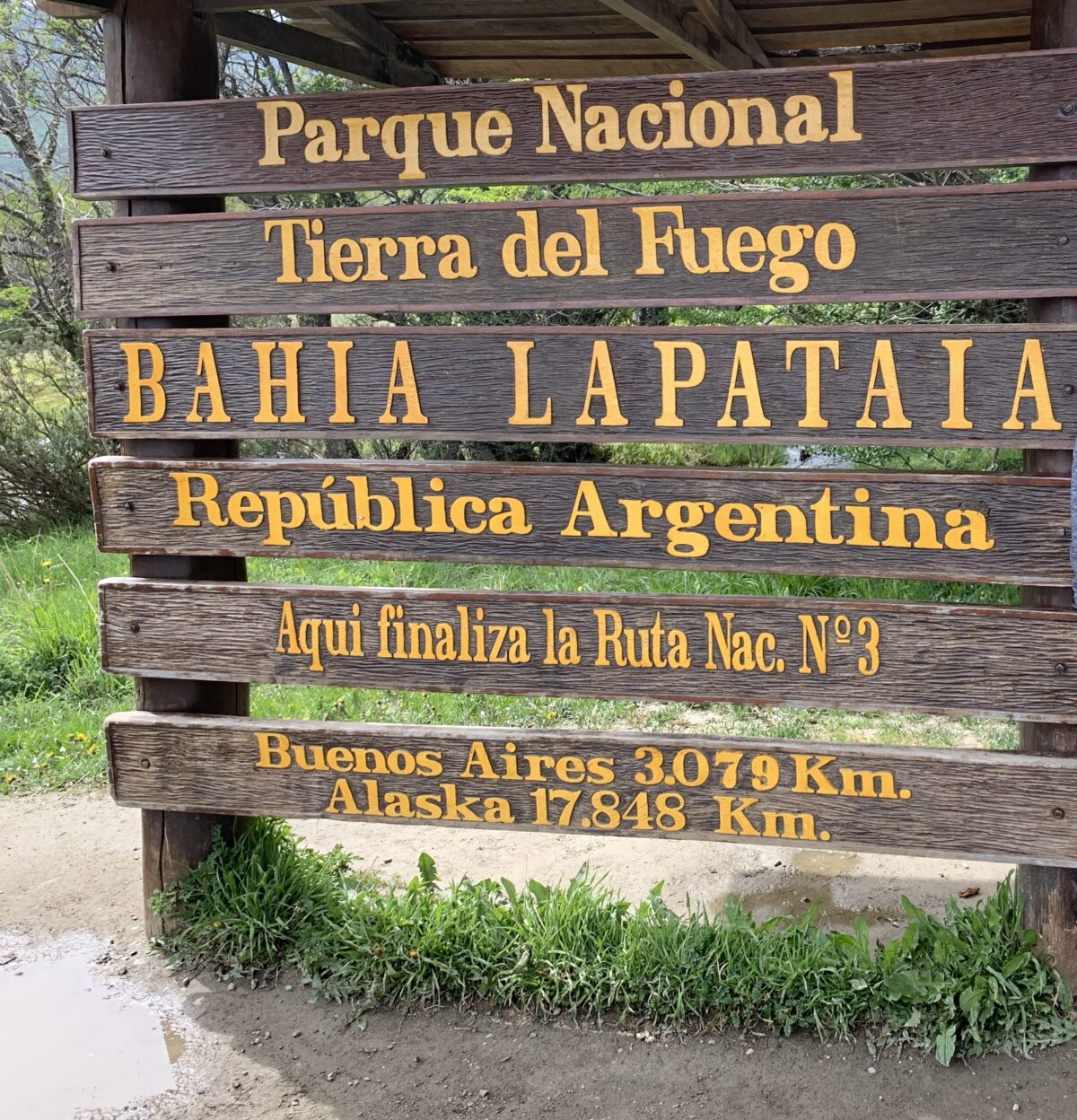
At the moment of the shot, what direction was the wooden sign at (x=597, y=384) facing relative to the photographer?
facing the viewer

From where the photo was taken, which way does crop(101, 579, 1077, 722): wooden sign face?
toward the camera

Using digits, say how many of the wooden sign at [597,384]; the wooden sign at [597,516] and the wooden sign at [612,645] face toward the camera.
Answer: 3

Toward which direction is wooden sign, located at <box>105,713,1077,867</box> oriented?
toward the camera

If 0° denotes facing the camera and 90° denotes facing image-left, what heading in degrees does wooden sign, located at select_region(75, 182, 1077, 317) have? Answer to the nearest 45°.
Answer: approximately 0°

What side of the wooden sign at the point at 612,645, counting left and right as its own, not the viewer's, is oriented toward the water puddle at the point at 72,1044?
right
